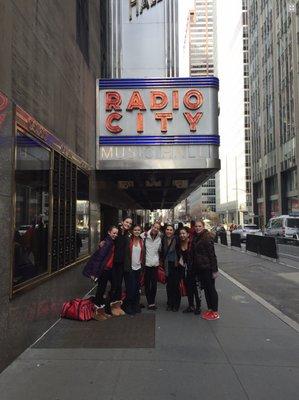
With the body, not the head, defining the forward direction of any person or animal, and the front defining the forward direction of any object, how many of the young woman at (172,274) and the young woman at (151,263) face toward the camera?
2

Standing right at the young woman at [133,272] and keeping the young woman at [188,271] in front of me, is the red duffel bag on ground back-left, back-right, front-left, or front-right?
back-right

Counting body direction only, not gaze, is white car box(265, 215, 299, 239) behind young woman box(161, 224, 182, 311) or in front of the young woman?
behind

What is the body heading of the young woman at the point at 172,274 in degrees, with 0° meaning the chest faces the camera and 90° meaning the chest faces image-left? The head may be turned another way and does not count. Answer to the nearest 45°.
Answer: approximately 0°

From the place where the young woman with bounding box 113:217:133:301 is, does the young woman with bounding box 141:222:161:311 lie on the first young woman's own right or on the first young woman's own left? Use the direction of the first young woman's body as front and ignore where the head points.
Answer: on the first young woman's own left

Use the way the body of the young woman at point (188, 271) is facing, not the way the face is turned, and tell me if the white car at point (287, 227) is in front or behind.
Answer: behind

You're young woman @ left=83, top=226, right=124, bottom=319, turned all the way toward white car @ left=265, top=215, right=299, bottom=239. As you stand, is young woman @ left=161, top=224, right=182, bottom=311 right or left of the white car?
right
